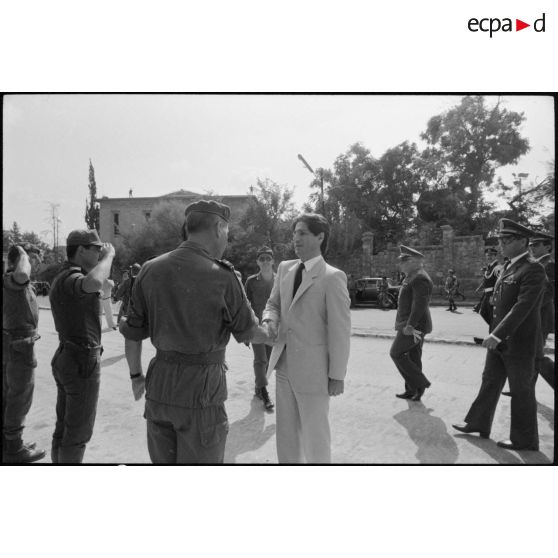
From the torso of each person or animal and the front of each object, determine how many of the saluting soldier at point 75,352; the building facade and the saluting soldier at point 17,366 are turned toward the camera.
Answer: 1

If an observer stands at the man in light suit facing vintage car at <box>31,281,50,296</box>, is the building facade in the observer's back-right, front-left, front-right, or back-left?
front-right

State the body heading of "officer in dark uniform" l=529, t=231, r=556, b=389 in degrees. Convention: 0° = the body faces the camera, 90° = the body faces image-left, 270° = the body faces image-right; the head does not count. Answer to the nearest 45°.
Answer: approximately 90°

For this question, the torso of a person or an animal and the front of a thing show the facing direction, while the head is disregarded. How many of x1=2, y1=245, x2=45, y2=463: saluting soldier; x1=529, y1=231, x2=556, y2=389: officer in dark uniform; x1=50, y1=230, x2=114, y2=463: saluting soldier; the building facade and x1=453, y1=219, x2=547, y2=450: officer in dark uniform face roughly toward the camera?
1

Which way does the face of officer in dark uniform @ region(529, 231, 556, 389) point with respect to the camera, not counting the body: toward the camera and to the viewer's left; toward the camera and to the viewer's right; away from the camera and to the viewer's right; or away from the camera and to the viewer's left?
toward the camera and to the viewer's left

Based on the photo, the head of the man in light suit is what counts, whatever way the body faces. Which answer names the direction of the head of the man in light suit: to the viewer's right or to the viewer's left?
to the viewer's left

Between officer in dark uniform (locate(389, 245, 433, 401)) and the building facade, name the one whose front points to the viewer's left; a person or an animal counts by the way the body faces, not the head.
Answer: the officer in dark uniform

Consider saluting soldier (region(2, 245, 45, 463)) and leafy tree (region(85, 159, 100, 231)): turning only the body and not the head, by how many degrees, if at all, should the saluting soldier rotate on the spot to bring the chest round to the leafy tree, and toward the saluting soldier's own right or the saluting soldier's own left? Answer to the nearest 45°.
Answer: approximately 45° to the saluting soldier's own left

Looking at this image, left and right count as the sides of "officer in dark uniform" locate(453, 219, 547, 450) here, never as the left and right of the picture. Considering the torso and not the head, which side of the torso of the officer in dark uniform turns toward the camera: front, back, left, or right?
left

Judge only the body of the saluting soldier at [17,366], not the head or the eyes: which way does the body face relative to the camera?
to the viewer's right

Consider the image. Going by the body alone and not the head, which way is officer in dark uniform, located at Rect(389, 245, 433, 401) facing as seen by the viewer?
to the viewer's left

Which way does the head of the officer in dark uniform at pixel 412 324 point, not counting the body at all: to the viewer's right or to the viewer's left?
to the viewer's left

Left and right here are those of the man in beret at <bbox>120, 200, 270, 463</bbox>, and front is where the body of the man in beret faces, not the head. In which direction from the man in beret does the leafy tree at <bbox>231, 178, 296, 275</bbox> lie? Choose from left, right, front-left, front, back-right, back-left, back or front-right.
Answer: front-left

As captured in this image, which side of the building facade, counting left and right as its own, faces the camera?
front

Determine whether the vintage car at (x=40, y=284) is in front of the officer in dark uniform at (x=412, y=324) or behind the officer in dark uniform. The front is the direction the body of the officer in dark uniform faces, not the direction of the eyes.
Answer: in front

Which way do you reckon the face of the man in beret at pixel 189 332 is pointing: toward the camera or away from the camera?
away from the camera

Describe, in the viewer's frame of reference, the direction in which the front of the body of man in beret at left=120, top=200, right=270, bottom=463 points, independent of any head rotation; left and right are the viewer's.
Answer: facing away from the viewer and to the right of the viewer

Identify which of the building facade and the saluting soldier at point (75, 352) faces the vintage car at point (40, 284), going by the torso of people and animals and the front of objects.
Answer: the building facade

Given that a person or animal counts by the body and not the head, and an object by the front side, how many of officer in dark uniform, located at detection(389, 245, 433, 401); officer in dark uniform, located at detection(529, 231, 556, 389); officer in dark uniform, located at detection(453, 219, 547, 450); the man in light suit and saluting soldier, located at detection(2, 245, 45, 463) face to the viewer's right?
1
